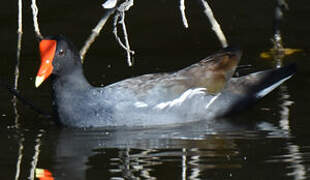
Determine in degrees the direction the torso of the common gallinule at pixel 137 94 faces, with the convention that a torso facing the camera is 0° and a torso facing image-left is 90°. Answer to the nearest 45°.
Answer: approximately 90°
